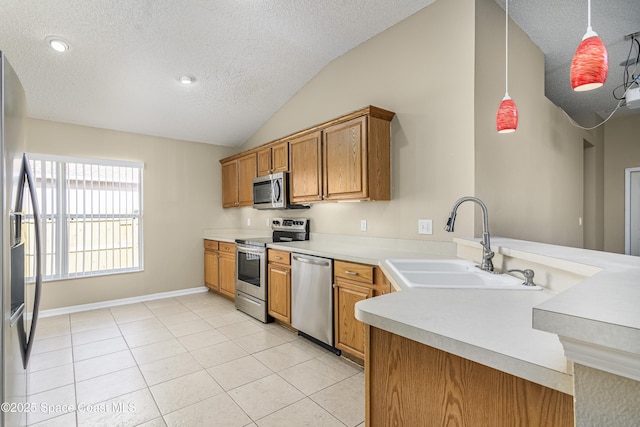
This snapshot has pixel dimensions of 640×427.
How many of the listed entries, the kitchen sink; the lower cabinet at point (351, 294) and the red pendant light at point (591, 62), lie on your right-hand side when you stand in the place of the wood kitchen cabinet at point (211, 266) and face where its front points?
0

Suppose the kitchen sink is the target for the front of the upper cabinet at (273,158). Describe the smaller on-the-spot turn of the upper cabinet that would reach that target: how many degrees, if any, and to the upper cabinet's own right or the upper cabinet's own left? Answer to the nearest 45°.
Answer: approximately 90° to the upper cabinet's own left

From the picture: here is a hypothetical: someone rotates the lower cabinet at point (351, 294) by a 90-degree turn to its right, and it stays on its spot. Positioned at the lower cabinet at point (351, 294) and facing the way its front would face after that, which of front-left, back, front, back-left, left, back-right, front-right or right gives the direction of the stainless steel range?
front

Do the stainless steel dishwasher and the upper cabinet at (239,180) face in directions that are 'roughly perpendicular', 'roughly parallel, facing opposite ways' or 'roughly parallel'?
roughly parallel

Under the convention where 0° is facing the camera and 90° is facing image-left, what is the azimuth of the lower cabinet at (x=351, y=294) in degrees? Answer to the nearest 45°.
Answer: approximately 45°

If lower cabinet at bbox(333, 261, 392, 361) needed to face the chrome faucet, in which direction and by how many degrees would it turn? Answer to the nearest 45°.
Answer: approximately 90° to its left

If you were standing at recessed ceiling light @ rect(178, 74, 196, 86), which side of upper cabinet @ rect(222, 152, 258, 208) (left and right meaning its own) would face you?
front

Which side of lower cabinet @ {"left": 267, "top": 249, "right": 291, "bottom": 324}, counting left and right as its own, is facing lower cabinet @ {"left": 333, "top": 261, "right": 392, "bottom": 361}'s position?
left

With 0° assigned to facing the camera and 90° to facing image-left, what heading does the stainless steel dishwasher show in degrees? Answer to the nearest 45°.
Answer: approximately 45°

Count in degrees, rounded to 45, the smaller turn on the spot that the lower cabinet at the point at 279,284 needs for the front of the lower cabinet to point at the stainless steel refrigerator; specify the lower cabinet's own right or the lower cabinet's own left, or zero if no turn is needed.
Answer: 0° — it already faces it

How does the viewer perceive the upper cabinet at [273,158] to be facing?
facing the viewer and to the left of the viewer

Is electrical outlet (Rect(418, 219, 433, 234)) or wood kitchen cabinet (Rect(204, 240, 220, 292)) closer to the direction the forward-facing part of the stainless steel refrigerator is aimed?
the electrical outlet

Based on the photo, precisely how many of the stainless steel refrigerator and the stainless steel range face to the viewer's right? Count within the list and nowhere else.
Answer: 1

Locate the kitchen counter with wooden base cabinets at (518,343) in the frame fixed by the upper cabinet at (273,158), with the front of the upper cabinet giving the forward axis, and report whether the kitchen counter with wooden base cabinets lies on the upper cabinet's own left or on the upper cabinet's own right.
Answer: on the upper cabinet's own left

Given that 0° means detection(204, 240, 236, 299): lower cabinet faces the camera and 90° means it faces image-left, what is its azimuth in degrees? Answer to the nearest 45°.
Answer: approximately 45°

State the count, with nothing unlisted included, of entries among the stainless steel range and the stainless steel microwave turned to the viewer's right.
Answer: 0

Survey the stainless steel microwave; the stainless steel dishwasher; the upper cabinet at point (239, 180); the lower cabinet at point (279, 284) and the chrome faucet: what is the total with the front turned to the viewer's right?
0

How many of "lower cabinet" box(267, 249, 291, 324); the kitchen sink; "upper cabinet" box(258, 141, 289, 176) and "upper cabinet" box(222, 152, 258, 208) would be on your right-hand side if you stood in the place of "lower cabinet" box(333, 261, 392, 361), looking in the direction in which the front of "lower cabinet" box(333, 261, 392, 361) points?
3

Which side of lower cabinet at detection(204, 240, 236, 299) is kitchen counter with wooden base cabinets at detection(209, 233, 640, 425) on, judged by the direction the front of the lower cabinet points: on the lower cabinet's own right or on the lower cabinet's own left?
on the lower cabinet's own left

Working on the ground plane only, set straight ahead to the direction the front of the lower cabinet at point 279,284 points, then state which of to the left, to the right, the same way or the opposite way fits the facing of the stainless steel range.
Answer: the same way
